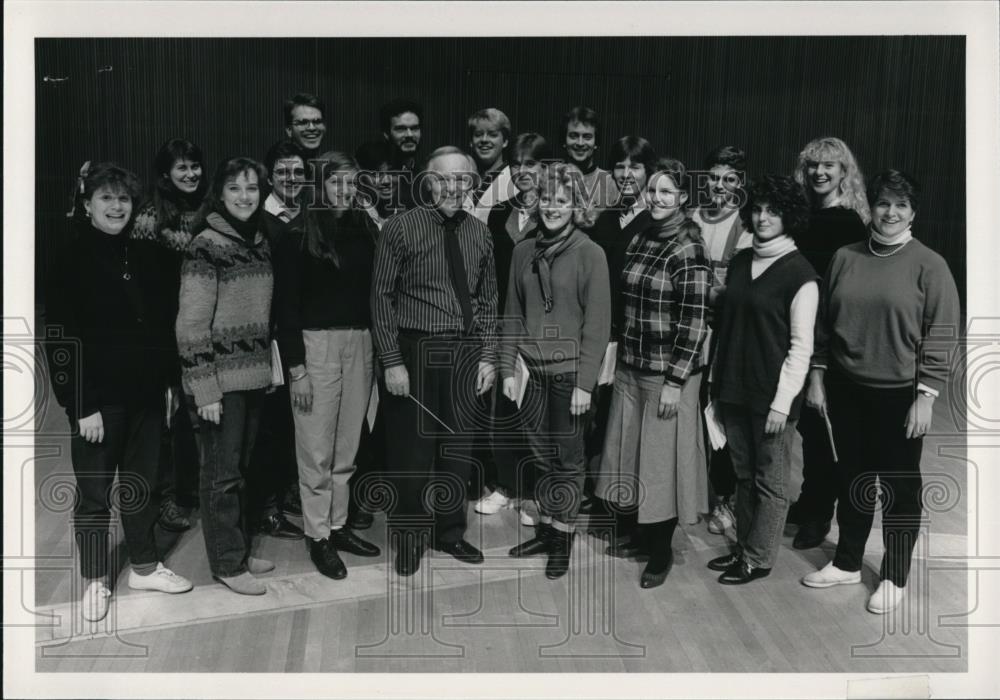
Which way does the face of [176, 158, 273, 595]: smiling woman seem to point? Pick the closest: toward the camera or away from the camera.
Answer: toward the camera

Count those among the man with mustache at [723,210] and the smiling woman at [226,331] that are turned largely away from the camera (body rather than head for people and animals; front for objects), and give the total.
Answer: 0

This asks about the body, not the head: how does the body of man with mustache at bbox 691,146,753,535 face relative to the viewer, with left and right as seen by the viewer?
facing the viewer

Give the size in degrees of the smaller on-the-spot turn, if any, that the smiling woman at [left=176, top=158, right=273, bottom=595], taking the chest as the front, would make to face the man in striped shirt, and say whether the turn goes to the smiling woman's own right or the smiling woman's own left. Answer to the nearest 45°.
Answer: approximately 45° to the smiling woman's own left

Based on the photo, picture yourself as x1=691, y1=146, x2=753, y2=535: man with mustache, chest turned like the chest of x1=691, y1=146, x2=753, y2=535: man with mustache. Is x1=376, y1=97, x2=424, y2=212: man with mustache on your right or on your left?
on your right

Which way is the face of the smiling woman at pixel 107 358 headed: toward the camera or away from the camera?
toward the camera

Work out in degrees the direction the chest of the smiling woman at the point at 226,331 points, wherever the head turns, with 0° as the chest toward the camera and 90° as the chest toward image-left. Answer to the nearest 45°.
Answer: approximately 315°
